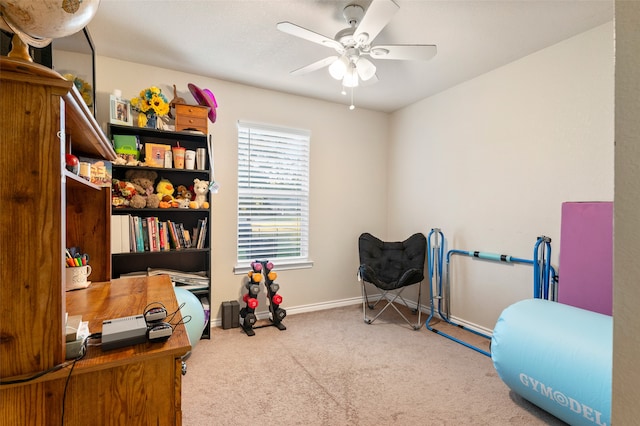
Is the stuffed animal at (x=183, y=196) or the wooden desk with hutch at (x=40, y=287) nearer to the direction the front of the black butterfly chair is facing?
the wooden desk with hutch

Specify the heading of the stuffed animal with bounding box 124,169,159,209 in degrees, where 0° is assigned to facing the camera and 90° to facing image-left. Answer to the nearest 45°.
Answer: approximately 0°

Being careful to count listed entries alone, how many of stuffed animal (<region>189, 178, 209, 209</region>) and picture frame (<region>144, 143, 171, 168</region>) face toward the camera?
2

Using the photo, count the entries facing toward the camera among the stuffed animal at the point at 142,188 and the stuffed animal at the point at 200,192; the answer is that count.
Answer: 2

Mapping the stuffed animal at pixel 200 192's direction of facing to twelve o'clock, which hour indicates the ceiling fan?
The ceiling fan is roughly at 11 o'clock from the stuffed animal.

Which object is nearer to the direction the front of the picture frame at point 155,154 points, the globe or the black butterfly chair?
the globe
